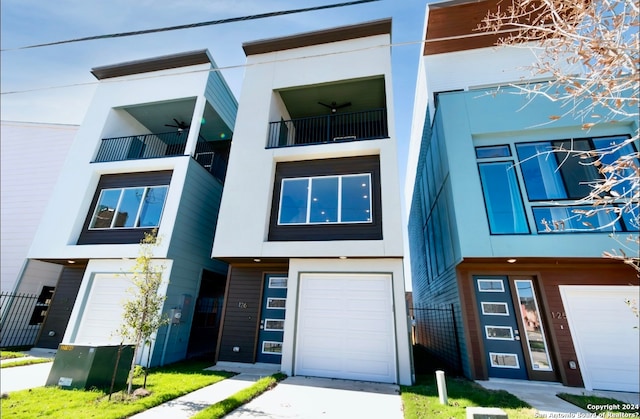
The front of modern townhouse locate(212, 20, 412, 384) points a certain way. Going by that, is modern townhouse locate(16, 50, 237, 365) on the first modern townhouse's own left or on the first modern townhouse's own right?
on the first modern townhouse's own right

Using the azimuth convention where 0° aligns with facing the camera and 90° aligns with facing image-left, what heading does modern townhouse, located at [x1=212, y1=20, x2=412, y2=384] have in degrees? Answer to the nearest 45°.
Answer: approximately 0°

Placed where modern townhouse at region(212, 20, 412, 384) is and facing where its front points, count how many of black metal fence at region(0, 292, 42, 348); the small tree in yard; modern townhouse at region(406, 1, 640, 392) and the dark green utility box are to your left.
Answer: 1

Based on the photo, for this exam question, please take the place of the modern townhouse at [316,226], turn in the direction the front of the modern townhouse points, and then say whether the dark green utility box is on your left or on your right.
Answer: on your right

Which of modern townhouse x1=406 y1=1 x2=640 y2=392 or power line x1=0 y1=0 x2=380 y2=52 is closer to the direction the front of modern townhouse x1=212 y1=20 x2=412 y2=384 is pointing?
the power line

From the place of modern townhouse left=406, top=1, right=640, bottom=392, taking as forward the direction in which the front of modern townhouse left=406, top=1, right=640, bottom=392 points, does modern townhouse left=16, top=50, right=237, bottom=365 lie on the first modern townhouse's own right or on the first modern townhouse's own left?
on the first modern townhouse's own right

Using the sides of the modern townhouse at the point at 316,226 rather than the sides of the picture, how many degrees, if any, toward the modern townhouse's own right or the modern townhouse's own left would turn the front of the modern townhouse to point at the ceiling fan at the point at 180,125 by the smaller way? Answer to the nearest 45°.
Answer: approximately 135° to the modern townhouse's own right

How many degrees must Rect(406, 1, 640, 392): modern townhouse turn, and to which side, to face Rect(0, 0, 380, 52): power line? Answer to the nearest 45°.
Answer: approximately 45° to its right

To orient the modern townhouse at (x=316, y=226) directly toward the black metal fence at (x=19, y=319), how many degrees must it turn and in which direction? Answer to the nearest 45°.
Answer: approximately 90° to its right

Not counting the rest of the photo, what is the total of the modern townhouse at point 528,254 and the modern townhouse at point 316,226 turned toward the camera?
2

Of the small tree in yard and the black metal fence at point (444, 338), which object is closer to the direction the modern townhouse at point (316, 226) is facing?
the small tree in yard

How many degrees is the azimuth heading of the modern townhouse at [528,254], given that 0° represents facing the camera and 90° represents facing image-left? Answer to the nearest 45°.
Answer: approximately 0°
